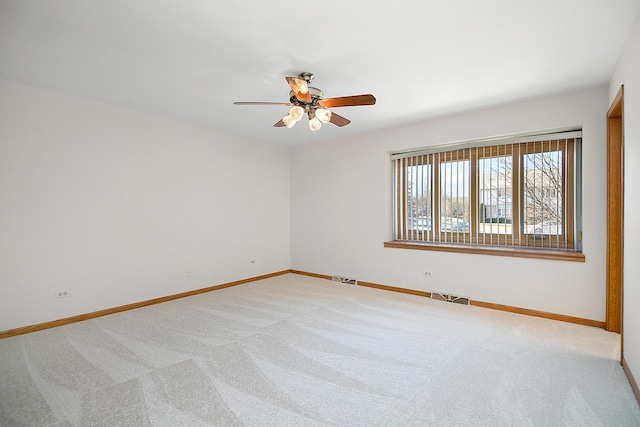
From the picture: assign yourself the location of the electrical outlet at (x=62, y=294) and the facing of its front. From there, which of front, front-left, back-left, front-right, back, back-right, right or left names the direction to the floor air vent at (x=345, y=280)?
left

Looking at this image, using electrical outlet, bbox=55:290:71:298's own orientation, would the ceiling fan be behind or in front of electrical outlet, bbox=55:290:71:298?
in front

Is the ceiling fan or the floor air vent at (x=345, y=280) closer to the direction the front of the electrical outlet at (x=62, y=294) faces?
the ceiling fan

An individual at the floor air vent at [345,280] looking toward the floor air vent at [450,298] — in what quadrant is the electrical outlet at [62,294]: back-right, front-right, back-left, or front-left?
back-right

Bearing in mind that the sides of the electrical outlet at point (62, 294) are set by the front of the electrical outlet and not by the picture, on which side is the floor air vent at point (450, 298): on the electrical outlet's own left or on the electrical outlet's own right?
on the electrical outlet's own left

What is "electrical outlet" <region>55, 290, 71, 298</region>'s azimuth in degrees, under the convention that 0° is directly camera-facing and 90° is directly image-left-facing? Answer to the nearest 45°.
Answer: approximately 0°
